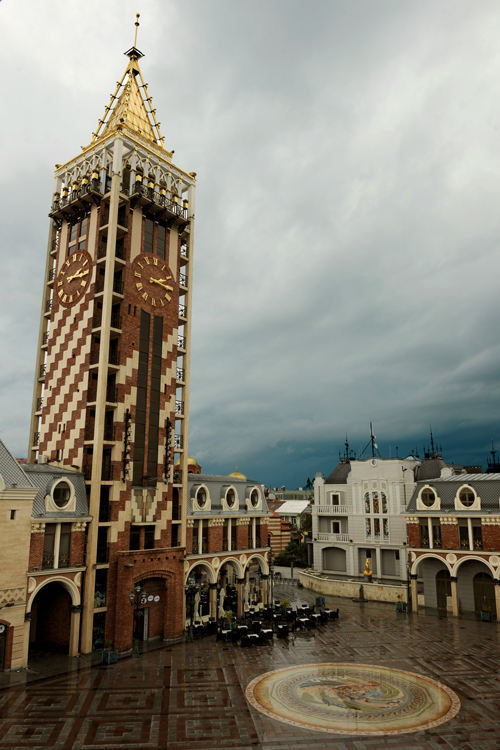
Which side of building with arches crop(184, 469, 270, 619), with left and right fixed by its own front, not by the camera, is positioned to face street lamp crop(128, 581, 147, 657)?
right

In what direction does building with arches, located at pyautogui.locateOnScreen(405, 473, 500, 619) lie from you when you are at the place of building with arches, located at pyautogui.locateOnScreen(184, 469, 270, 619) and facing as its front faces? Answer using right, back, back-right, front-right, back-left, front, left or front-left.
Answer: front-left

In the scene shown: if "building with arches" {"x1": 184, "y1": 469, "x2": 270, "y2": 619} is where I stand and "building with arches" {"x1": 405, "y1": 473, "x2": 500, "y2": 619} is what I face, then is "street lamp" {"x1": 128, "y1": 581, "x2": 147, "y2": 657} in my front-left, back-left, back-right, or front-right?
back-right

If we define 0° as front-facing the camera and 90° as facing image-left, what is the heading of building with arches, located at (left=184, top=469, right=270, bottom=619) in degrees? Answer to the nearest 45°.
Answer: approximately 315°

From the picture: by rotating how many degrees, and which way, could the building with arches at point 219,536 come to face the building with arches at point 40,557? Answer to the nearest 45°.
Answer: approximately 90° to its right
